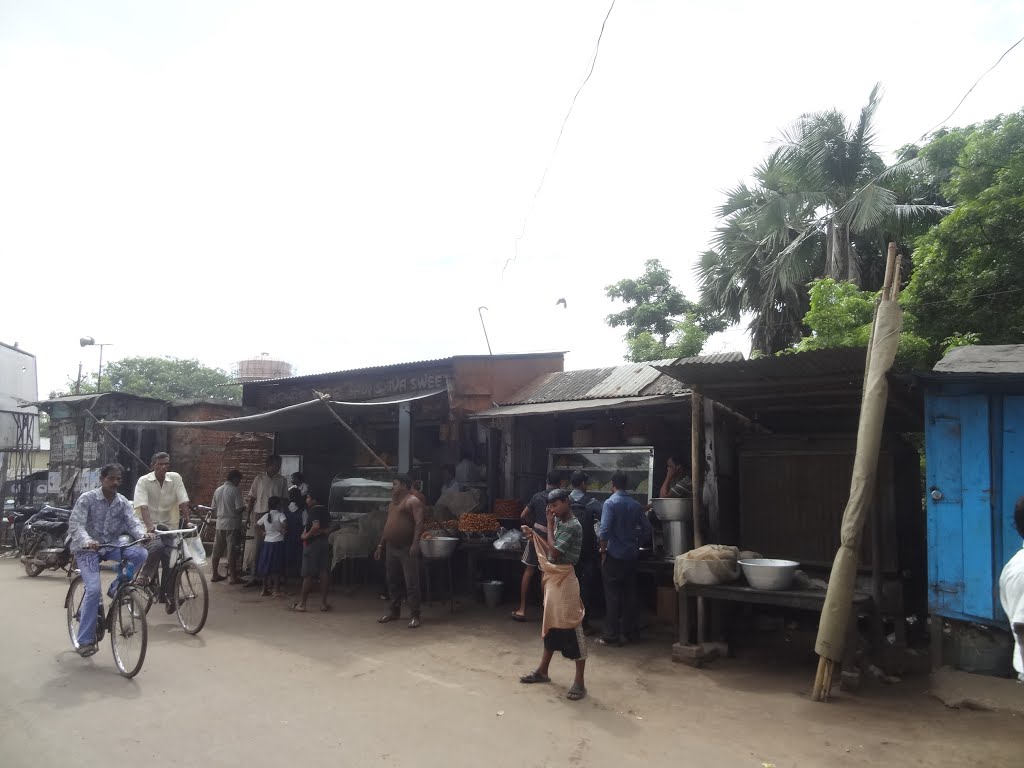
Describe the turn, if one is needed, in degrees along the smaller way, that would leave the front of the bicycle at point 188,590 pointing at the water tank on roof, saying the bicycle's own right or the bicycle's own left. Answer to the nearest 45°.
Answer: approximately 135° to the bicycle's own left

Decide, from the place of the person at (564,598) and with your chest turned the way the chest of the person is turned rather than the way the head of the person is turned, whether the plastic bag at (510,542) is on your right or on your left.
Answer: on your right

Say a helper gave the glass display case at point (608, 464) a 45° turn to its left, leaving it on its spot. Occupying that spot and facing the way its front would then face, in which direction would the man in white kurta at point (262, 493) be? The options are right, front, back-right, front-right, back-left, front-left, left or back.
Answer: back-right

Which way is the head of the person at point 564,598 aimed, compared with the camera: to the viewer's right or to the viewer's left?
to the viewer's left

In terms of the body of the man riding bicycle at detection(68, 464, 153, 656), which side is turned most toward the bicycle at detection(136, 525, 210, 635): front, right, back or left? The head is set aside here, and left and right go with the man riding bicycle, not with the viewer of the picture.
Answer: left
